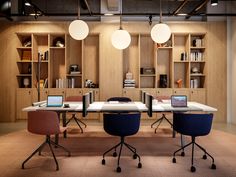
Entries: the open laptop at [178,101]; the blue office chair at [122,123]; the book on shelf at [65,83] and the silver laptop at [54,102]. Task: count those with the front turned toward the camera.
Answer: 3

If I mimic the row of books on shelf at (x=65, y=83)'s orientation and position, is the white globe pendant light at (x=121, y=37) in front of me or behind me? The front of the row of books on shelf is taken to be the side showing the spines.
in front

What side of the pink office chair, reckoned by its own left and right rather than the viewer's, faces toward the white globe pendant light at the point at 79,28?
front

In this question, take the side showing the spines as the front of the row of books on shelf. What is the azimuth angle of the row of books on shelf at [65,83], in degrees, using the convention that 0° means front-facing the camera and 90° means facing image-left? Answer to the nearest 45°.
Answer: approximately 0°

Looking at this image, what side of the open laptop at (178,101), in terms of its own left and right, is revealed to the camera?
front

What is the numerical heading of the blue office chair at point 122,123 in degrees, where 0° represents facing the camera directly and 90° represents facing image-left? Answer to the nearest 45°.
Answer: approximately 180°

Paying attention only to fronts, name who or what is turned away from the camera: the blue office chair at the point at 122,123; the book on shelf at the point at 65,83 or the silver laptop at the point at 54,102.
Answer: the blue office chair

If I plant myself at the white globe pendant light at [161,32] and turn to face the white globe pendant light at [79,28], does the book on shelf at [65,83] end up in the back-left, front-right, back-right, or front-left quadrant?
front-right

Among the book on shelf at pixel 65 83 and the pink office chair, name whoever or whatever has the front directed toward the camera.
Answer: the book on shelf

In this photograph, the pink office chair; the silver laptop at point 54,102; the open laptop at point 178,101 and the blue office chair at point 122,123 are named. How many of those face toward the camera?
2

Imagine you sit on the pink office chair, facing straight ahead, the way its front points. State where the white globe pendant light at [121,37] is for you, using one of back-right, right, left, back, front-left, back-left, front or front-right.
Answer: front

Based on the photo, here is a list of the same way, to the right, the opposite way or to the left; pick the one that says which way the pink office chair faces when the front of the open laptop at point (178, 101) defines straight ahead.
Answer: the opposite way

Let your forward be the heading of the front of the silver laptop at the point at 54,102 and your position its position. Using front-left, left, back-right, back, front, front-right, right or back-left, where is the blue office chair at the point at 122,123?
front-left

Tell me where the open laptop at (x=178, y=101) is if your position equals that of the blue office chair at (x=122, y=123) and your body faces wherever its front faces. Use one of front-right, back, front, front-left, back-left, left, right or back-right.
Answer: front-right

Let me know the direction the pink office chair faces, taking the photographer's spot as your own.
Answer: facing away from the viewer and to the right of the viewer
